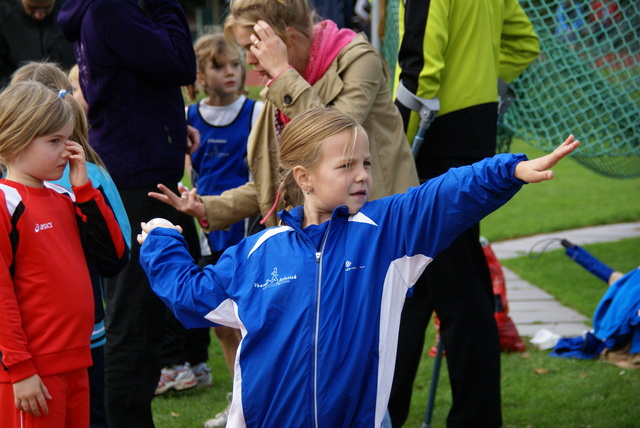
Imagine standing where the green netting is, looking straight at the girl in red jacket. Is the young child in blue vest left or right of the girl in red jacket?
right

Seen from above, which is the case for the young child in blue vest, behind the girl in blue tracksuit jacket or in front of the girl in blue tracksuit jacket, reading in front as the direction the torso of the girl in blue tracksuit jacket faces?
behind

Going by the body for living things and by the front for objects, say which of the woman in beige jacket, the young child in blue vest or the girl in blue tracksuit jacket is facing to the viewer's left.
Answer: the woman in beige jacket

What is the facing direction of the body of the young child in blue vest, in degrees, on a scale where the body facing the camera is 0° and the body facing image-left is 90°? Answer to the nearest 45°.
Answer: approximately 0°

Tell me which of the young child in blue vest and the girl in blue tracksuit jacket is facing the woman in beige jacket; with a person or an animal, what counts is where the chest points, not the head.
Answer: the young child in blue vest
